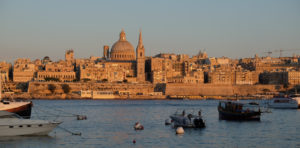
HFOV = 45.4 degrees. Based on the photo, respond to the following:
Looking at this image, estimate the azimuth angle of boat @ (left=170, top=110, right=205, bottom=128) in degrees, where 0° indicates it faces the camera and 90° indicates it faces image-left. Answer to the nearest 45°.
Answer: approximately 90°

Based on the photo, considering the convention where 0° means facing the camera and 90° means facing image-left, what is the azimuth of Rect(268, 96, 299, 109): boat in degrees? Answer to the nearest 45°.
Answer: approximately 90°

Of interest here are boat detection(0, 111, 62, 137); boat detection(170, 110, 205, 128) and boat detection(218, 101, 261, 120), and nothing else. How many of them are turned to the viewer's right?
2
